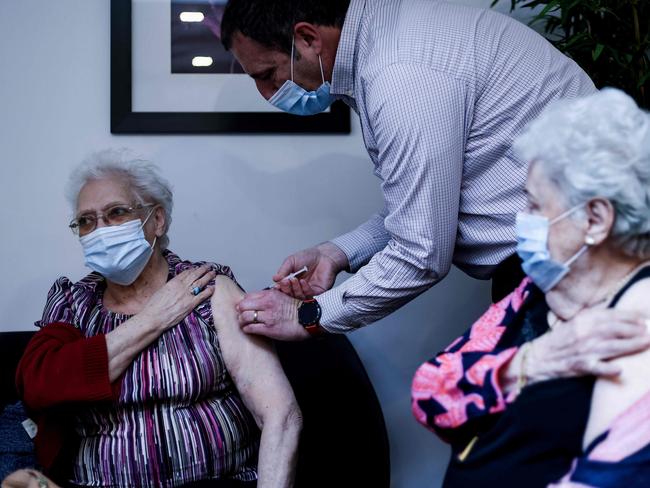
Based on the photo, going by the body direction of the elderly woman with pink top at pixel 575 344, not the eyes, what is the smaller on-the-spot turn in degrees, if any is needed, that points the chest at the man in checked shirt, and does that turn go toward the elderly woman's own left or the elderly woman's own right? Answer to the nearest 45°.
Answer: approximately 90° to the elderly woman's own right

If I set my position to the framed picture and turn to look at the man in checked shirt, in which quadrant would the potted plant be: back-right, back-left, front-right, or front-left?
front-left

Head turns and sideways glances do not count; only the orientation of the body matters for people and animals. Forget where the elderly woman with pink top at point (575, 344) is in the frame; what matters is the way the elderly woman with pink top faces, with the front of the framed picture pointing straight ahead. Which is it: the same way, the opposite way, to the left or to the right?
to the right

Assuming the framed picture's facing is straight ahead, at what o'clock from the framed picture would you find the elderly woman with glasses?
The elderly woman with glasses is roughly at 12 o'clock from the framed picture.

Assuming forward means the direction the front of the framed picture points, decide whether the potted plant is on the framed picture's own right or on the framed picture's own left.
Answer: on the framed picture's own left

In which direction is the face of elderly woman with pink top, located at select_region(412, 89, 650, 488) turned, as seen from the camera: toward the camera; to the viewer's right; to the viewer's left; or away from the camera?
to the viewer's left

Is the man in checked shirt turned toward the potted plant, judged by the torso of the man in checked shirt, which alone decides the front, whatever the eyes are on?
no

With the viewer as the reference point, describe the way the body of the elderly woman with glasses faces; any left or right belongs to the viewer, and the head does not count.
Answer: facing the viewer and to the left of the viewer

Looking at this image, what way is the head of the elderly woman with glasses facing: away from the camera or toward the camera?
toward the camera

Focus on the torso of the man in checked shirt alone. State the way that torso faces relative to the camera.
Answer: to the viewer's left

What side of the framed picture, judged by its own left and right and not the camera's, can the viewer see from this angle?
front

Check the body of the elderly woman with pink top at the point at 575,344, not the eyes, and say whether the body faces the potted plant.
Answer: no

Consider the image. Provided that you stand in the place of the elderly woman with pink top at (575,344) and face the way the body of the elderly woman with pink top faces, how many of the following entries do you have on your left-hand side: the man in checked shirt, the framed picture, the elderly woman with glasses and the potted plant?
0

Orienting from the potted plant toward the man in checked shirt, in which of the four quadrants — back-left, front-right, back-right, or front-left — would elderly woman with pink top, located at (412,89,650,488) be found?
front-left

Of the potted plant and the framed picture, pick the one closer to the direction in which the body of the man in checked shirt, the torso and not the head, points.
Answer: the framed picture

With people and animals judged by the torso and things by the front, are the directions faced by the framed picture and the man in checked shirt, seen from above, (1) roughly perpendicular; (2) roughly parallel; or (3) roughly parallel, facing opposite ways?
roughly perpendicular
